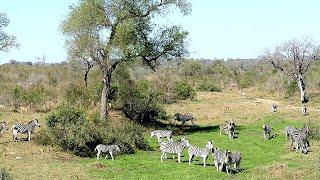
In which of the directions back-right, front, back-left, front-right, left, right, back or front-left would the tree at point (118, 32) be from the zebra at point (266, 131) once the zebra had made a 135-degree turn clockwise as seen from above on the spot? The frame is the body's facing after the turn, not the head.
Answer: front-left

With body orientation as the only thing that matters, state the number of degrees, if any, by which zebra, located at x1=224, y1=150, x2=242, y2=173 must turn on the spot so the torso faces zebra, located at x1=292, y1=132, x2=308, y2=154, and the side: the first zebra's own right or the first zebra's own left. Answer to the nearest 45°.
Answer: approximately 180°

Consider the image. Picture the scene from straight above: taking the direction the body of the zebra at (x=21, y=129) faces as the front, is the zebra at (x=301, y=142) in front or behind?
in front

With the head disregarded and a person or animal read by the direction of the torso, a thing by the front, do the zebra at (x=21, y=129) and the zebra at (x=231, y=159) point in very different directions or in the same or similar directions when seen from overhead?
very different directions

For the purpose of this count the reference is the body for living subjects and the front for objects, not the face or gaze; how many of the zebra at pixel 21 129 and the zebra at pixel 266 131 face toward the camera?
1

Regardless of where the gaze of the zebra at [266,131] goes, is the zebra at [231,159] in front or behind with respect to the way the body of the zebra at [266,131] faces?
in front

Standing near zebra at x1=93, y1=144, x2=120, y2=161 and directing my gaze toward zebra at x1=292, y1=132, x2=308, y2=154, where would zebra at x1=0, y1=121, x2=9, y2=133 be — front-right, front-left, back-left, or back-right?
back-left

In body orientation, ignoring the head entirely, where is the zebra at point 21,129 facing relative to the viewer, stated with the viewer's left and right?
facing to the right of the viewer

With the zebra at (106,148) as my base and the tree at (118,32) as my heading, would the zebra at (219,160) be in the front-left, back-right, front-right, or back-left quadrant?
back-right

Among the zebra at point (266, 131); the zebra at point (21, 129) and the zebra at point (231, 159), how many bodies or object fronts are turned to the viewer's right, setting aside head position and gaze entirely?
1
